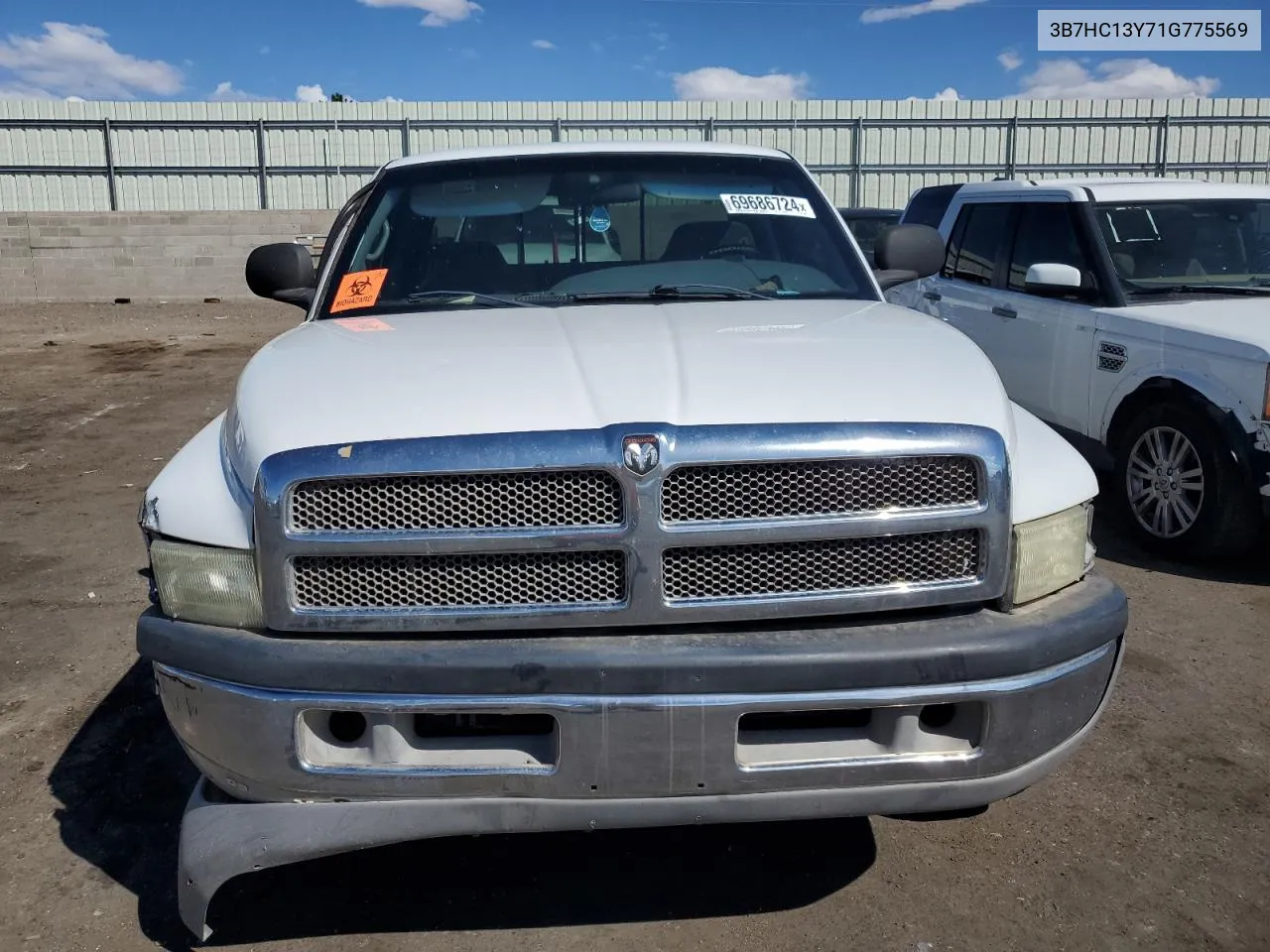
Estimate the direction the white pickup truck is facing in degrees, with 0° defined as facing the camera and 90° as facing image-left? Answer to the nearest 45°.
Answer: approximately 0°

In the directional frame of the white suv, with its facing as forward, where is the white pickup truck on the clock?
The white pickup truck is roughly at 2 o'clock from the white suv.

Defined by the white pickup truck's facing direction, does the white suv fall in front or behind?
behind

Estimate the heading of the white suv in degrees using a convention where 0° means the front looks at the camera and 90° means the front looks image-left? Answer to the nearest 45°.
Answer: approximately 315°
